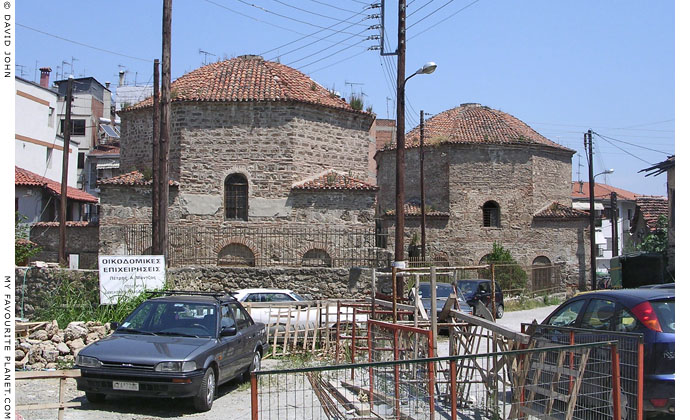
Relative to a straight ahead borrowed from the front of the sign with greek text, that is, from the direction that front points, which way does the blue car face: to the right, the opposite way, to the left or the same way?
the opposite way

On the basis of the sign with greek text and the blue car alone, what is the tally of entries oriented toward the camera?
1

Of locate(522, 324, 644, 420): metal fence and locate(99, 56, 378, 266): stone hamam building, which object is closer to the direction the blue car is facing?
the stone hamam building

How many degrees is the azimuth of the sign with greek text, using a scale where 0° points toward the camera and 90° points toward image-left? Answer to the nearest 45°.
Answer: approximately 0°

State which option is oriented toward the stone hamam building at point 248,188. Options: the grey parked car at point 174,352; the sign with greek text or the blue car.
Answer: the blue car

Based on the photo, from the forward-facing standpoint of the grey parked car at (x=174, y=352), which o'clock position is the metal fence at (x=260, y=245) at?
The metal fence is roughly at 5 o'clock from the grey parked car.

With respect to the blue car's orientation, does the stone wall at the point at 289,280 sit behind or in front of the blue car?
in front

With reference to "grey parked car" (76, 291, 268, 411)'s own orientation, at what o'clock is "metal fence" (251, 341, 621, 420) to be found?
The metal fence is roughly at 9 o'clock from the grey parked car.

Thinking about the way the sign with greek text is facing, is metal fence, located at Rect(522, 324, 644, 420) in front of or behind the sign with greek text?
in front

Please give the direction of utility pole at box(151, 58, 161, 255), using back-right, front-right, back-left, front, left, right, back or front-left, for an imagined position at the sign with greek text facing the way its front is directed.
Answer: back

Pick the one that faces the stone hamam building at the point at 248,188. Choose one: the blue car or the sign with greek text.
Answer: the blue car

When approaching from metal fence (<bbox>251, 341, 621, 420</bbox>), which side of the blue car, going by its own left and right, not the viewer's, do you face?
left
